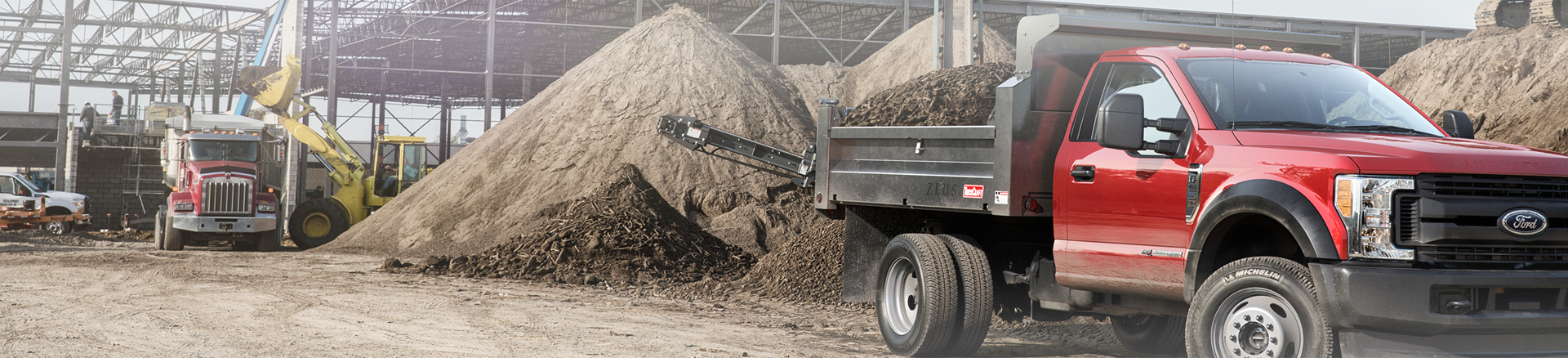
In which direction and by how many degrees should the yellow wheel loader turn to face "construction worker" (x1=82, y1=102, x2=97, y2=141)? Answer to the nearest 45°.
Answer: approximately 45° to its right

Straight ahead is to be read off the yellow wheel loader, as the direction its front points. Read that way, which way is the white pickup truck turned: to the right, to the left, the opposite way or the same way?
the opposite way

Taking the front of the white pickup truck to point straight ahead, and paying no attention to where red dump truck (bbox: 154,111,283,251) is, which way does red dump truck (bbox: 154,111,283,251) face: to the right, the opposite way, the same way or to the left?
to the right

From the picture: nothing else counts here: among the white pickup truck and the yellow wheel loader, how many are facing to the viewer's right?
1

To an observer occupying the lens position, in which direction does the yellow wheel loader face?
facing to the left of the viewer

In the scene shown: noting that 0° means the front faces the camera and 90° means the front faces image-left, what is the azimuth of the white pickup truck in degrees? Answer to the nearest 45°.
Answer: approximately 270°

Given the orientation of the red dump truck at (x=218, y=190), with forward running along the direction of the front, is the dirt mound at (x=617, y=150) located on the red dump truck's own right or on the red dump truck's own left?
on the red dump truck's own left

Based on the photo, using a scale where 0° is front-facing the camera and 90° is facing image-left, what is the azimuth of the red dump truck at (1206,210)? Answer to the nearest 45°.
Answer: approximately 315°
